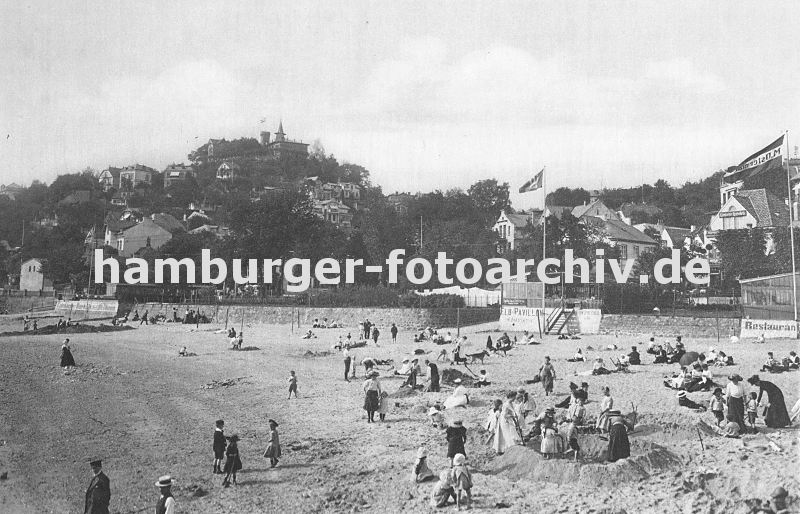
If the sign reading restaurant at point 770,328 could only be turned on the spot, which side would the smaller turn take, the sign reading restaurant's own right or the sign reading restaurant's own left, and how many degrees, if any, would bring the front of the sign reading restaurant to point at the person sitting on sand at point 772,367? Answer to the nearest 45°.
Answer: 0° — it already faces them

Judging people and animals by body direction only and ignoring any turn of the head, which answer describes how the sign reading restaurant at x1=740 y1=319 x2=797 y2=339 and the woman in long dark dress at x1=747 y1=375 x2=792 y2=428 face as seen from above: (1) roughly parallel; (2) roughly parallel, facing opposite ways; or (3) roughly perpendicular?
roughly perpendicular

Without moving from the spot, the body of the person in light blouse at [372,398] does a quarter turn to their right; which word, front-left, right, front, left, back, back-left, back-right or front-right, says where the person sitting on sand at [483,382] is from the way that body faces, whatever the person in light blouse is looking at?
back-right

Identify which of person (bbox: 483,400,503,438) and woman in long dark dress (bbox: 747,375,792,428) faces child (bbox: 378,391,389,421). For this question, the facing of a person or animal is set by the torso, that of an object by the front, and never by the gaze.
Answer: the woman in long dark dress

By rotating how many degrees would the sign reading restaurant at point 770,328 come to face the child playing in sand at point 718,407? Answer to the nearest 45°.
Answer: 0° — it already faces them

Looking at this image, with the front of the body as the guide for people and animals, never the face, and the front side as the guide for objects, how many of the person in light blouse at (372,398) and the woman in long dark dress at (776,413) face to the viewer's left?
1

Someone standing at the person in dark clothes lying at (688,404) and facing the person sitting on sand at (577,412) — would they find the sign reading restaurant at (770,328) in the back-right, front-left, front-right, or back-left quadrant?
back-right

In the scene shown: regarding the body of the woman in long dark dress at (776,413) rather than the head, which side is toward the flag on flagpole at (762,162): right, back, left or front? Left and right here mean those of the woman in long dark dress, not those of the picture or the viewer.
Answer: right

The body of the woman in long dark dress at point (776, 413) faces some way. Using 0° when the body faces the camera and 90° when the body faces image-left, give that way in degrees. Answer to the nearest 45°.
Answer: approximately 90°
